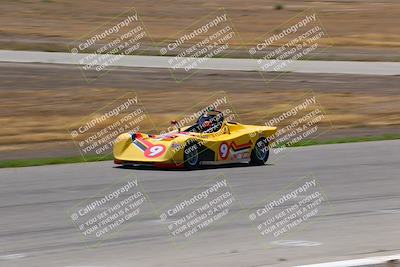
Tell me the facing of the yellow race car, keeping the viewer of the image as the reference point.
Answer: facing the viewer and to the left of the viewer
